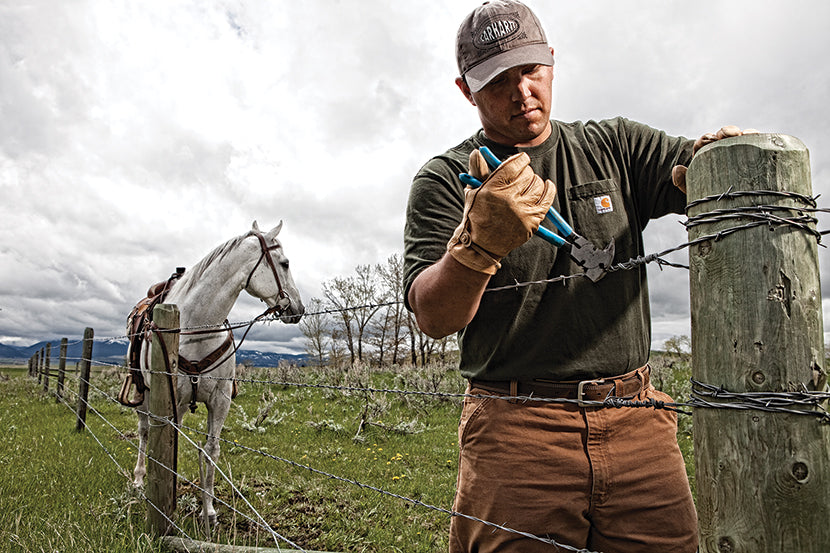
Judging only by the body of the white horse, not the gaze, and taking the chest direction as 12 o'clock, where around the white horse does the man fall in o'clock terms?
The man is roughly at 1 o'clock from the white horse.

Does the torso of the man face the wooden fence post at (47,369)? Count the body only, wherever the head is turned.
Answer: no

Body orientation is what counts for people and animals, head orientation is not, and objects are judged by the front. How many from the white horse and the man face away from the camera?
0

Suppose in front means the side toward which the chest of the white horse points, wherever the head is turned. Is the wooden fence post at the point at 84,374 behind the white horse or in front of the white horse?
behind

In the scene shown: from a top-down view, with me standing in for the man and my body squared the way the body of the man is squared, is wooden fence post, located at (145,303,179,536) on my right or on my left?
on my right

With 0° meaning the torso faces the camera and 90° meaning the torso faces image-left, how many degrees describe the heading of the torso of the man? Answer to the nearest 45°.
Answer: approximately 0°

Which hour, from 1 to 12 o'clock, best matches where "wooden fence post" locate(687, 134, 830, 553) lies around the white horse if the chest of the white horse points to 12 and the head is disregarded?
The wooden fence post is roughly at 1 o'clock from the white horse.

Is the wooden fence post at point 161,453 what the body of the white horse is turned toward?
no

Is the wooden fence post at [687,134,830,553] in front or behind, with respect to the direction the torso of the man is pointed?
in front

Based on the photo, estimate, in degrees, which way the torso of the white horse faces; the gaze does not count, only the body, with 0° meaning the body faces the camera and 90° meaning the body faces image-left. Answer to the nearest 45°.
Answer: approximately 315°

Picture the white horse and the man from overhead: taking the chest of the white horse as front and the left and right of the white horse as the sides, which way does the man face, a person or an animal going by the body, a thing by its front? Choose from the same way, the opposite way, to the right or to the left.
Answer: to the right
